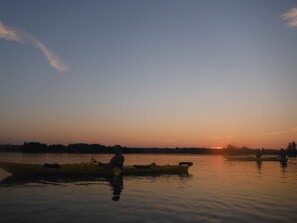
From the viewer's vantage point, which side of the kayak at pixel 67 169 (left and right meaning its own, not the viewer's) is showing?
left
